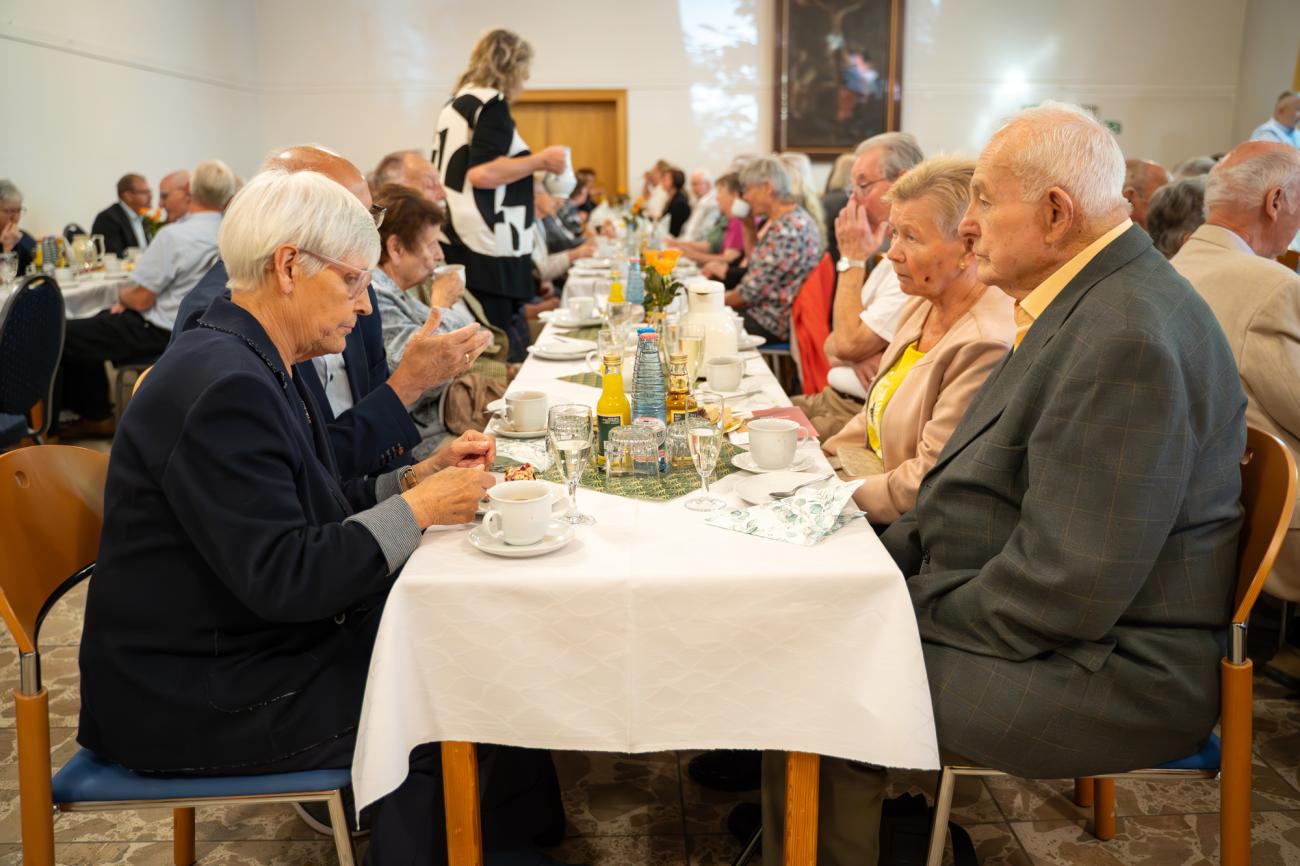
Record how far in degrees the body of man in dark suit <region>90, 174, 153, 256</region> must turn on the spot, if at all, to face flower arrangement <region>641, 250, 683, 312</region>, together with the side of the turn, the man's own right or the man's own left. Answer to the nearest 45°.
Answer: approximately 45° to the man's own right

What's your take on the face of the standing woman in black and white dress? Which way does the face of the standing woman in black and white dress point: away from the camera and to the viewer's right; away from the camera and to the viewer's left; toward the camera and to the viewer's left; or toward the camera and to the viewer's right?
away from the camera and to the viewer's right

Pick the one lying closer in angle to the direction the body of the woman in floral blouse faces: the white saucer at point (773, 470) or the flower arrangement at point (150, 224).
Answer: the flower arrangement

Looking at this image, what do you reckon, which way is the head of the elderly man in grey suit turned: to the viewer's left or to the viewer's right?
to the viewer's left

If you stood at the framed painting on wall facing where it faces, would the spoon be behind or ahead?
ahead

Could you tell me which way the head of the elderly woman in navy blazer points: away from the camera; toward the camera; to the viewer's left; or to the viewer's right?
to the viewer's right

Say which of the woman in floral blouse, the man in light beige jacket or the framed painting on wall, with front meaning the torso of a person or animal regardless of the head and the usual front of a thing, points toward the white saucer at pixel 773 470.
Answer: the framed painting on wall

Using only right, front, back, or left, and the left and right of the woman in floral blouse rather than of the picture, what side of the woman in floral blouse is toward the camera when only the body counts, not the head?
left

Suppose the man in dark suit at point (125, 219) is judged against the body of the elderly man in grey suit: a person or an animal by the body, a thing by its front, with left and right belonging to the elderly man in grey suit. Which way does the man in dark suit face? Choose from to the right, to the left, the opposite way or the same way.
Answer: the opposite way

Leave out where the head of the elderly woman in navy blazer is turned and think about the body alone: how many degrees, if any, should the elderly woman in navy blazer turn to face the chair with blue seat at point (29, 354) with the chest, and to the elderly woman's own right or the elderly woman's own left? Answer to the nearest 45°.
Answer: approximately 90° to the elderly woman's own left

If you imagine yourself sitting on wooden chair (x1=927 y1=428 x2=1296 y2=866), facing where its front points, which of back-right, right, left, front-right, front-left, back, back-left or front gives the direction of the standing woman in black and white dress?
front-right

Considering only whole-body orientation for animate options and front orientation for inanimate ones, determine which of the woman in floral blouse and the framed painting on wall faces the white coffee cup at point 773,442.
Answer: the framed painting on wall

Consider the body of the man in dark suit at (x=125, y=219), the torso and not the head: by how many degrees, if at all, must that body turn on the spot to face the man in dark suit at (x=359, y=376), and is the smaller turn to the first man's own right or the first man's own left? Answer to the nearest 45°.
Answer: approximately 45° to the first man's own right

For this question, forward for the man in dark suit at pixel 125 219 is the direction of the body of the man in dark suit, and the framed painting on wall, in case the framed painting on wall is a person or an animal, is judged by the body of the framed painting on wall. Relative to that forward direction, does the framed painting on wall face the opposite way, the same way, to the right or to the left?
to the right

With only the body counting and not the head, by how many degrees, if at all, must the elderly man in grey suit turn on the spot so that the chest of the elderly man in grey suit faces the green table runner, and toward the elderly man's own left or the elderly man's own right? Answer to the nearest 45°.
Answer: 0° — they already face it

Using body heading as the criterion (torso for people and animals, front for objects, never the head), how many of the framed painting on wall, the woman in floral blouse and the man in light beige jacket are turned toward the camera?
1

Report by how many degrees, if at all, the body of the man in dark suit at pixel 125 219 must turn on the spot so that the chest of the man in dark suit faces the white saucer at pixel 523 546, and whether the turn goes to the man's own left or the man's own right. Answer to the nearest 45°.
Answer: approximately 45° to the man's own right
